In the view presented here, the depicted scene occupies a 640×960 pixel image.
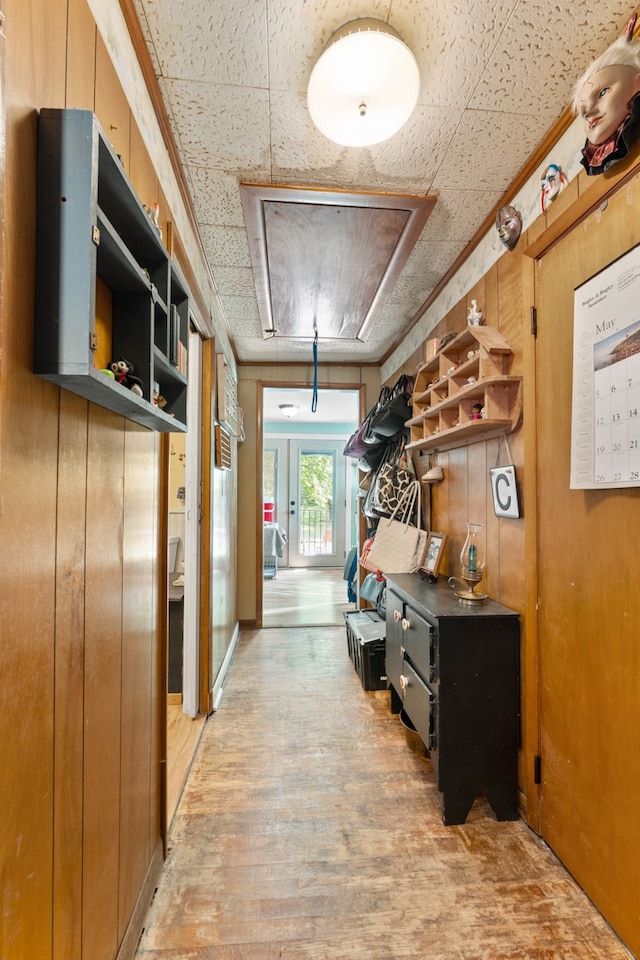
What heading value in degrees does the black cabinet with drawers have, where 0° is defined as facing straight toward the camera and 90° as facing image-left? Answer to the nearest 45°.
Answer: approximately 90°

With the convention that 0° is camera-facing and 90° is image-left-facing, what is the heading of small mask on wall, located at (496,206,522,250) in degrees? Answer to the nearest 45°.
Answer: approximately 45°

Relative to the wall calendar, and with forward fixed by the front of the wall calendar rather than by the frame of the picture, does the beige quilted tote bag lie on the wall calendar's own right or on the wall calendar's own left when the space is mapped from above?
on the wall calendar's own right

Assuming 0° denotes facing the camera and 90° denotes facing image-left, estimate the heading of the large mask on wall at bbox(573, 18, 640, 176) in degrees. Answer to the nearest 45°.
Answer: approximately 45°
